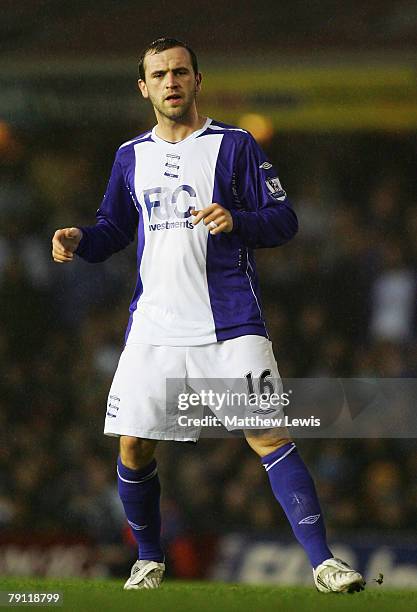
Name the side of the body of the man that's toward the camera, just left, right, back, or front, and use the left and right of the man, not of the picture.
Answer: front

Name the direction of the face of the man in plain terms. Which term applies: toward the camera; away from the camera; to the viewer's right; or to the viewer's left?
toward the camera
